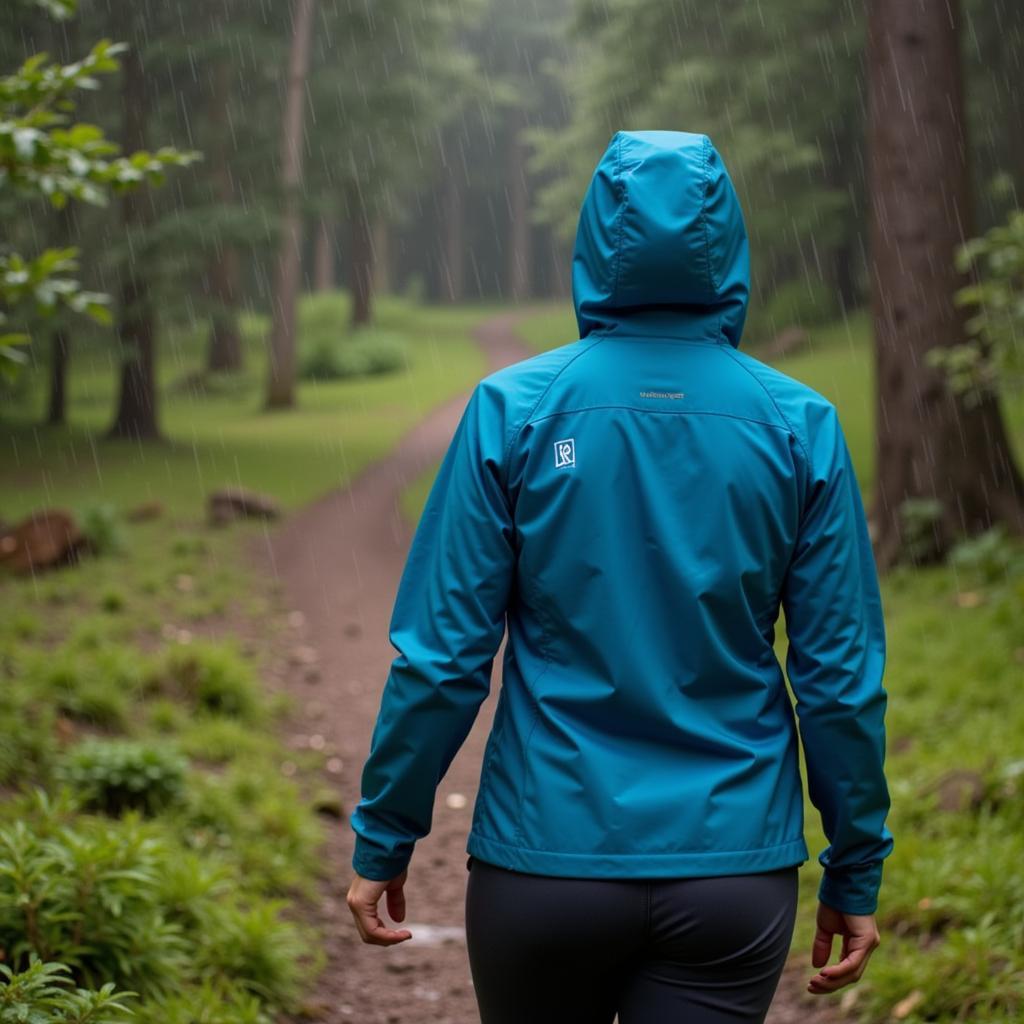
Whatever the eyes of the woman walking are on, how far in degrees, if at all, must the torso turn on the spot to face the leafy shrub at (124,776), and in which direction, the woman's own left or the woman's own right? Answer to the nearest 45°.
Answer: approximately 45° to the woman's own left

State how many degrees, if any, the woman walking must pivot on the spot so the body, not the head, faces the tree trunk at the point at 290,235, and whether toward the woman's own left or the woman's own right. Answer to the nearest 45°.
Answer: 0° — they already face it

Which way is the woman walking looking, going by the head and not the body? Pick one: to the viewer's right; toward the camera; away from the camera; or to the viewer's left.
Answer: away from the camera

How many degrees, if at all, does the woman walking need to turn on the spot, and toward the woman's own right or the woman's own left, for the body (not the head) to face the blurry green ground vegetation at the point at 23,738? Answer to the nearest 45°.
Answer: approximately 45° to the woman's own left

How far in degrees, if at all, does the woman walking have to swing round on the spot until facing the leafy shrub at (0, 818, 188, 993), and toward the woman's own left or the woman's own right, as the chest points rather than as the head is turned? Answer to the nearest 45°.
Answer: approximately 45° to the woman's own left

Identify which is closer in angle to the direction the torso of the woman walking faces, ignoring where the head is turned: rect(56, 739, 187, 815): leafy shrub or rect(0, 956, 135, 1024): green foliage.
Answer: the leafy shrub

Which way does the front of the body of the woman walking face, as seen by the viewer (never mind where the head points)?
away from the camera
